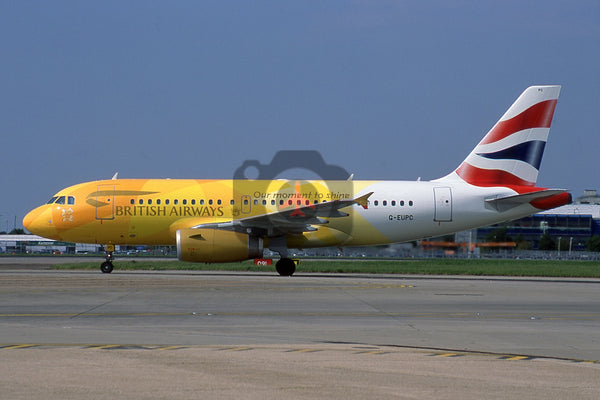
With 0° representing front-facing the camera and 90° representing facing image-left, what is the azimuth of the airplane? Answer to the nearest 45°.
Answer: approximately 90°
